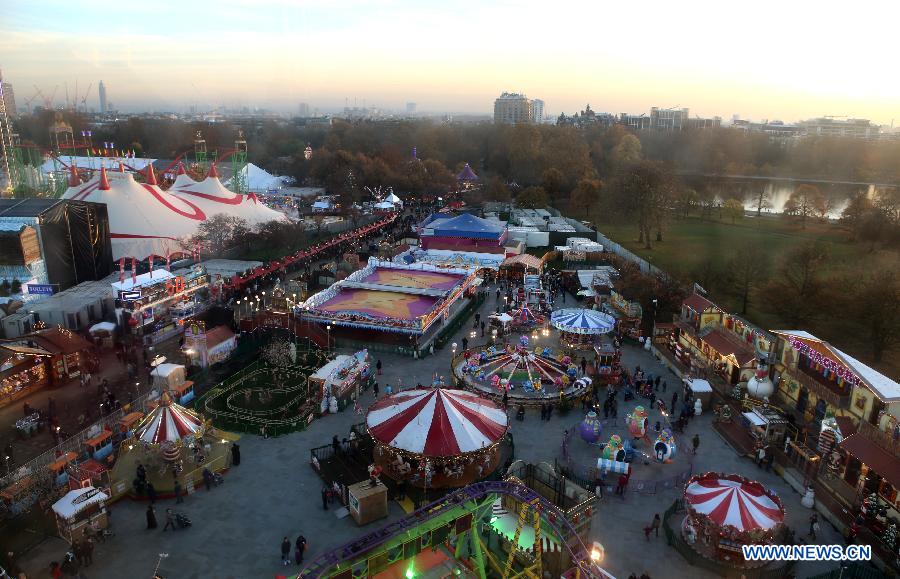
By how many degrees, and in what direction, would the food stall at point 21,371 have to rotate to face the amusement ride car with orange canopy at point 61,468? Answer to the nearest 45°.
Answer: approximately 45° to its right

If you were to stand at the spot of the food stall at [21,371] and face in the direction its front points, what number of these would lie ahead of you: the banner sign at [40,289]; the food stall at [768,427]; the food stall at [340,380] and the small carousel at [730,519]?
3

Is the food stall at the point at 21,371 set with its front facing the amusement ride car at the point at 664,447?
yes

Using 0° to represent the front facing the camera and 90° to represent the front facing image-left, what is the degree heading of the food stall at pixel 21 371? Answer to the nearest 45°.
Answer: approximately 315°

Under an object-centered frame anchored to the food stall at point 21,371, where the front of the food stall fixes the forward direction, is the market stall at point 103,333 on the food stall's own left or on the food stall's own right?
on the food stall's own left

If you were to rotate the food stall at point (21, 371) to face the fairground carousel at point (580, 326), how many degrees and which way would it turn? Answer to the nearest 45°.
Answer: approximately 45° to its left

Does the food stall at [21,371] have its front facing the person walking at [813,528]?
yes

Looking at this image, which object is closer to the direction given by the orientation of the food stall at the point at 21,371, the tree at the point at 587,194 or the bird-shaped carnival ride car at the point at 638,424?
the bird-shaped carnival ride car

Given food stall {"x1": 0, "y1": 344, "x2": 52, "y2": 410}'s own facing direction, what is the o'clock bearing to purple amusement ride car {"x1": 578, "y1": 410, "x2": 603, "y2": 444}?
The purple amusement ride car is roughly at 12 o'clock from the food stall.

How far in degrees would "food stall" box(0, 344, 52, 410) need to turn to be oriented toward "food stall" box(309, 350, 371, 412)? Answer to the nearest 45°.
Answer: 0° — it already faces it

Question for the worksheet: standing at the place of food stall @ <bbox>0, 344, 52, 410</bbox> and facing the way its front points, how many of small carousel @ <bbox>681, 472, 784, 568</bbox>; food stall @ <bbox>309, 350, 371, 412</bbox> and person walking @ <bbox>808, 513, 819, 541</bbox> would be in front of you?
3

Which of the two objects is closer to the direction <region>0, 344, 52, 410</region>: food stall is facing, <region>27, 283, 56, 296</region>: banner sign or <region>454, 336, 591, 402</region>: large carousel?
the large carousel

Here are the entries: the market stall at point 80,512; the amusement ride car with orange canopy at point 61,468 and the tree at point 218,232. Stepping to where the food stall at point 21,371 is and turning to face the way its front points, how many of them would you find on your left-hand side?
1

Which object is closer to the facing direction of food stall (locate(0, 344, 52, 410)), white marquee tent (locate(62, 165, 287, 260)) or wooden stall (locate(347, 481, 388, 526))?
the wooden stall

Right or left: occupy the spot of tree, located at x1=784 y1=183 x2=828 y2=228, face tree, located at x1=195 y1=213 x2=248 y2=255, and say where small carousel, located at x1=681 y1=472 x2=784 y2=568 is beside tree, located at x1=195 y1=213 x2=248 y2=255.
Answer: left

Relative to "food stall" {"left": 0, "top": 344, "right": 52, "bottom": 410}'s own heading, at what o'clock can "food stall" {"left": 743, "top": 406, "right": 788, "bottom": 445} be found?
"food stall" {"left": 743, "top": 406, "right": 788, "bottom": 445} is roughly at 12 o'clock from "food stall" {"left": 0, "top": 344, "right": 52, "bottom": 410}.
